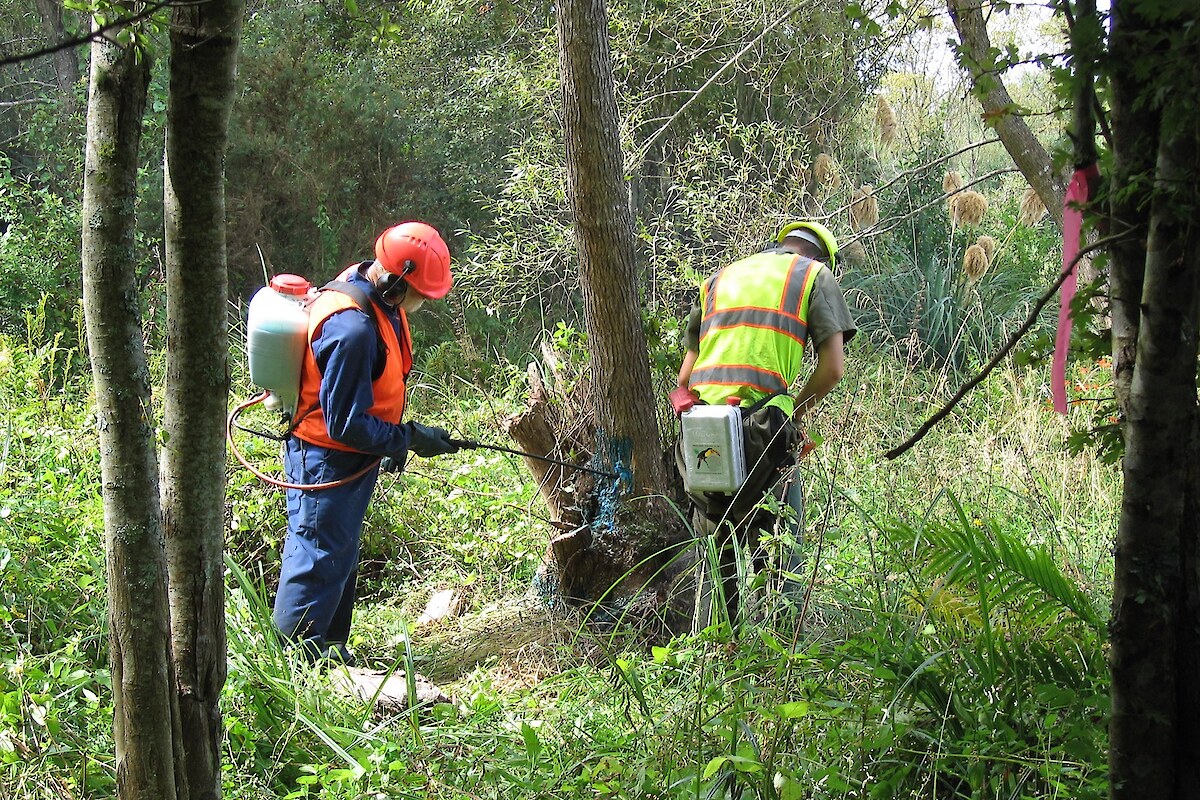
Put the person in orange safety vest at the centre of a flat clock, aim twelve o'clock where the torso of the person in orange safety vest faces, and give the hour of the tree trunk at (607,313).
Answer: The tree trunk is roughly at 12 o'clock from the person in orange safety vest.

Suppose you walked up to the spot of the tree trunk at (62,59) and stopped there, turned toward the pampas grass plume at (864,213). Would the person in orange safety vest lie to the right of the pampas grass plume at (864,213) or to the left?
right

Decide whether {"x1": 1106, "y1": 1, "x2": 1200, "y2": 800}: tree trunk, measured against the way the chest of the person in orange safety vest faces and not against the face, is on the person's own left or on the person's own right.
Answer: on the person's own right

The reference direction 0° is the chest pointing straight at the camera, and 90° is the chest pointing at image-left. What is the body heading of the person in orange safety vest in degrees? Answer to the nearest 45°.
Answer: approximately 270°

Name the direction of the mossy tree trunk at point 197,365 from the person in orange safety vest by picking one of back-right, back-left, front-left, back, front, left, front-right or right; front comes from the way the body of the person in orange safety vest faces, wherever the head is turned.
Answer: right

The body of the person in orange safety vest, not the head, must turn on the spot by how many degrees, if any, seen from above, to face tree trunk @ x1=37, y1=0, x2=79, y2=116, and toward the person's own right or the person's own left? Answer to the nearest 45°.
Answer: approximately 90° to the person's own left

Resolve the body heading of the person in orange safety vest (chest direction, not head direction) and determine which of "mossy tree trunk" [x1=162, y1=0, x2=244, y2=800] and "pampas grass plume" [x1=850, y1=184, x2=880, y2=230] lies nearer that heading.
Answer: the pampas grass plume

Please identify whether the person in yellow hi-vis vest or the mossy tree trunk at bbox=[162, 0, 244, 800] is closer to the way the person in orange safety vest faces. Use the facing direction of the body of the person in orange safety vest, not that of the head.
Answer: the person in yellow hi-vis vest

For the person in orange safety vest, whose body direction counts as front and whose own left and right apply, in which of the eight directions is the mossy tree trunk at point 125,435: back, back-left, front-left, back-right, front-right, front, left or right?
right

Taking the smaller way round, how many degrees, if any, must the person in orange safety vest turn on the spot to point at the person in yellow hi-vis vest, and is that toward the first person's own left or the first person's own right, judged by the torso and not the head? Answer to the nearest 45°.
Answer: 0° — they already face them

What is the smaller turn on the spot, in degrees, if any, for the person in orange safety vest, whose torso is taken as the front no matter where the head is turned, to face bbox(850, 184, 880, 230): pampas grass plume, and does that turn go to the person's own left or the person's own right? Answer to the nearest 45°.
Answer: approximately 45° to the person's own left

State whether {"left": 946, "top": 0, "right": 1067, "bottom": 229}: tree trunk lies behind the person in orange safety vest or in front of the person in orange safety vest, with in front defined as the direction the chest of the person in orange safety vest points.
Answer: in front
